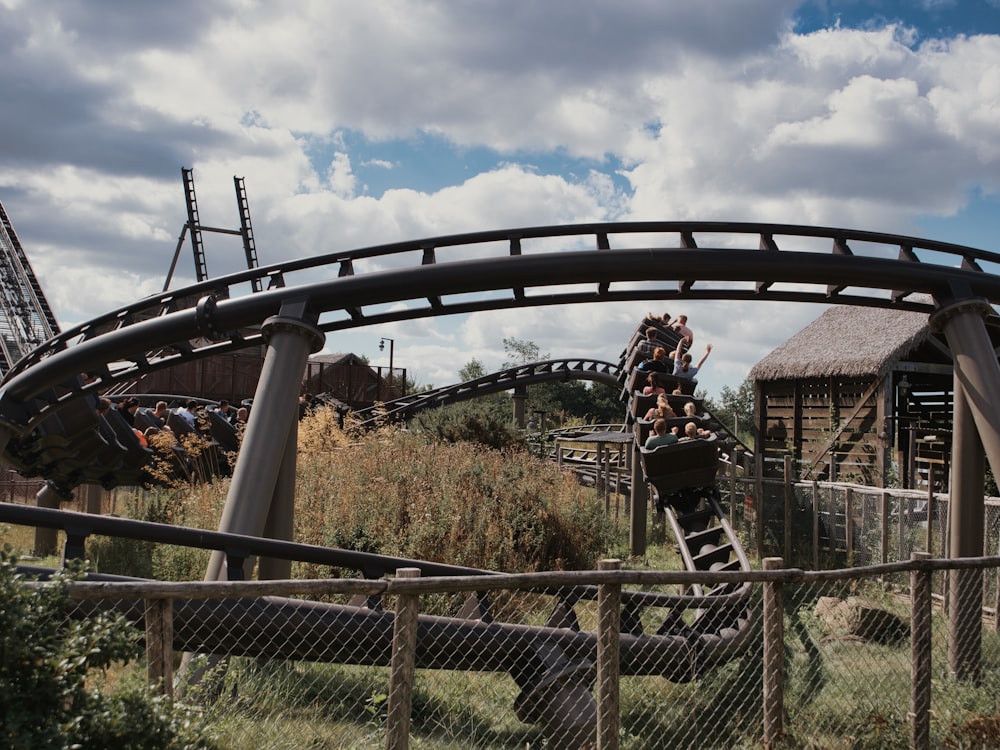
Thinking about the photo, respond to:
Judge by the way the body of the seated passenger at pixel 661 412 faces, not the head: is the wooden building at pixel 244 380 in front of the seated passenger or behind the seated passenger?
behind

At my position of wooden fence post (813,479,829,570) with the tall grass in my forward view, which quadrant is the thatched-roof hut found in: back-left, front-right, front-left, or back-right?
back-right

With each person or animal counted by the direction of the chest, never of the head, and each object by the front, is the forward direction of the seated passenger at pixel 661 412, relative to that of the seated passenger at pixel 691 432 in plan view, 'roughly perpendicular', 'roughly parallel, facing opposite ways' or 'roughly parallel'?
roughly parallel
